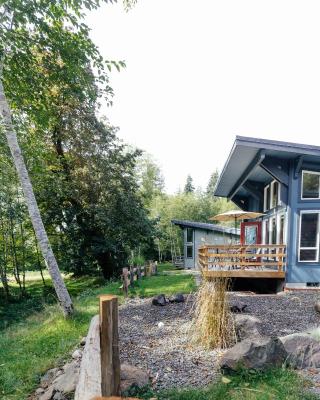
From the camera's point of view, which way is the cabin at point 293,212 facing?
to the viewer's left

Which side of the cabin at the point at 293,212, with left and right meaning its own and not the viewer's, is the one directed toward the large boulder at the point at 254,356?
left

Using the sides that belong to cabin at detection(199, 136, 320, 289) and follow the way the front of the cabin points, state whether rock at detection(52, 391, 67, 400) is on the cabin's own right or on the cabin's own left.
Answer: on the cabin's own left

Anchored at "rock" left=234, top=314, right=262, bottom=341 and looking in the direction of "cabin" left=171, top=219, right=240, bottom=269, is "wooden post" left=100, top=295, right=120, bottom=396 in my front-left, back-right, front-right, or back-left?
back-left

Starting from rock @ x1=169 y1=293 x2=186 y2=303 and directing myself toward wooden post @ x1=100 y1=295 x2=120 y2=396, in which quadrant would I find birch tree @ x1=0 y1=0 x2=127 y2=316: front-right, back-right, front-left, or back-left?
front-right

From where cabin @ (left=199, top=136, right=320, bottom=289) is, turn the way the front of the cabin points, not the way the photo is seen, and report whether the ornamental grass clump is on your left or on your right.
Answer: on your left
